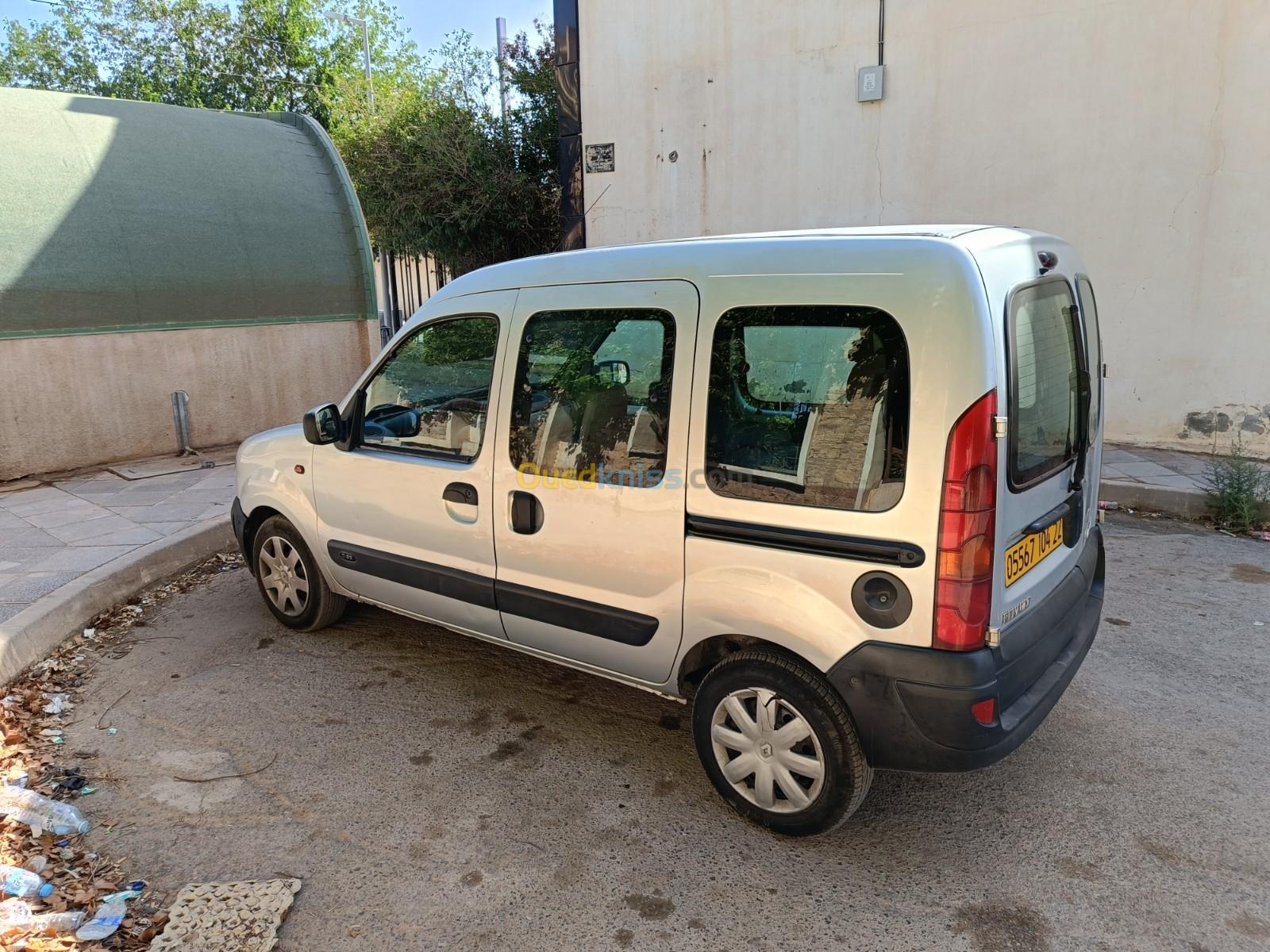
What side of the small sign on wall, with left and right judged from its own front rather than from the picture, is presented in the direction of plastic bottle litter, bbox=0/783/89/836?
front

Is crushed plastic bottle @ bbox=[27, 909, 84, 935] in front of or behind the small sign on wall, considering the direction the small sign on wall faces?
in front

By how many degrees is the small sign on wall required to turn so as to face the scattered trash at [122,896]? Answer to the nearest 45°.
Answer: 0° — it already faces it

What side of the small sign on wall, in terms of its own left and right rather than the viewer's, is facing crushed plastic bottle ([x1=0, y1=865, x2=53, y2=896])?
front

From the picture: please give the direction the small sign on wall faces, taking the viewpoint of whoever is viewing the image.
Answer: facing the viewer

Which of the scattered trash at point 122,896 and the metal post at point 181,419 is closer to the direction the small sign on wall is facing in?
the scattered trash

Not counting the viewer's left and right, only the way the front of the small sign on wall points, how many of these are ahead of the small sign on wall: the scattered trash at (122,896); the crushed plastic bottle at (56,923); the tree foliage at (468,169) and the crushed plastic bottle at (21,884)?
3

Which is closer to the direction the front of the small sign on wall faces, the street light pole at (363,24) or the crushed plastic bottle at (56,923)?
the crushed plastic bottle

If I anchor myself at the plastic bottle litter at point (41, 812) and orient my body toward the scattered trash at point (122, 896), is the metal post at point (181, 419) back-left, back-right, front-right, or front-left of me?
back-left

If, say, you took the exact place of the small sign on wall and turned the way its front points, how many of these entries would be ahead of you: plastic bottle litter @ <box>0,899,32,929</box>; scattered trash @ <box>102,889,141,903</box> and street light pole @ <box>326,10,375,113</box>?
2

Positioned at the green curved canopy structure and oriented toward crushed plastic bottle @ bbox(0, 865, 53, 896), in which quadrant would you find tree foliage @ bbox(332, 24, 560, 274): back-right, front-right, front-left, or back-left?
back-left

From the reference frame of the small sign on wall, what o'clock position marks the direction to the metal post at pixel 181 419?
The metal post is roughly at 2 o'clock from the small sign on wall.

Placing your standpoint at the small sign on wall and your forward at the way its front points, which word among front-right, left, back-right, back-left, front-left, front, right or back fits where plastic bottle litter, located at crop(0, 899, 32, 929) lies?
front
